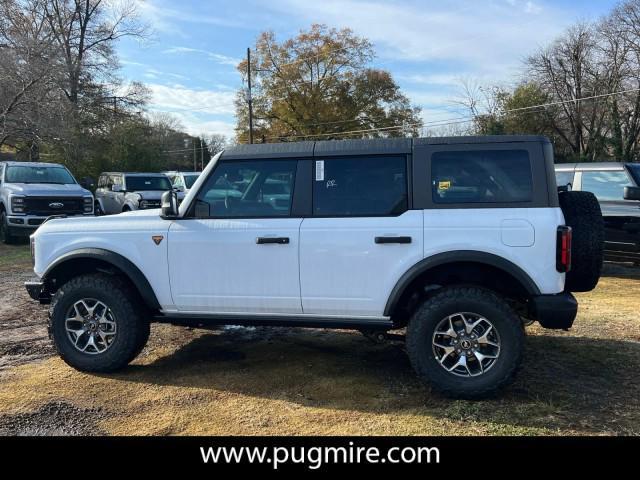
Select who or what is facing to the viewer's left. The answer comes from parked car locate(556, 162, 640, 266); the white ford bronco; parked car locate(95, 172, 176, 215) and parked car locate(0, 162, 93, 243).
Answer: the white ford bronco

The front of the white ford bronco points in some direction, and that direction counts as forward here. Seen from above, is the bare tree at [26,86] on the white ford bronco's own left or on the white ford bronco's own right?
on the white ford bronco's own right

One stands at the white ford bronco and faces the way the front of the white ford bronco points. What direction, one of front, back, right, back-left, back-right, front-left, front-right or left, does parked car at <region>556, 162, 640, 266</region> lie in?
back-right

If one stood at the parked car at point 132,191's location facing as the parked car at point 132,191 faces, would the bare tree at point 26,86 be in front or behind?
behind

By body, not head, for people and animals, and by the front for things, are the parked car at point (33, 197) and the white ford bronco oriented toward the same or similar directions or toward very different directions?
very different directions

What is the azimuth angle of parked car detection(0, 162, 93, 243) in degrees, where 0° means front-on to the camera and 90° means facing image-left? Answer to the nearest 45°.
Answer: approximately 315°

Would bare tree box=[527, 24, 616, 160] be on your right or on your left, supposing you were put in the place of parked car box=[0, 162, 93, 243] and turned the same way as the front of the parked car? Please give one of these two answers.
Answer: on your left

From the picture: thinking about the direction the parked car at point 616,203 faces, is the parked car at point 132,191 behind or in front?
behind

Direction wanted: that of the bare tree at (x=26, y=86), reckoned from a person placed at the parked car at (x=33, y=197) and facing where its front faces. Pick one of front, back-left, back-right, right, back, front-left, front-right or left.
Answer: back-left

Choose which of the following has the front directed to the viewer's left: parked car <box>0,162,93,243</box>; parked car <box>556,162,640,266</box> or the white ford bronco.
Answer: the white ford bronco

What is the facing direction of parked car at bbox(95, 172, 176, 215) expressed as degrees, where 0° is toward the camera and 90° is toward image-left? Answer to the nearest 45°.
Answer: approximately 315°

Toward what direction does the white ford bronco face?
to the viewer's left
